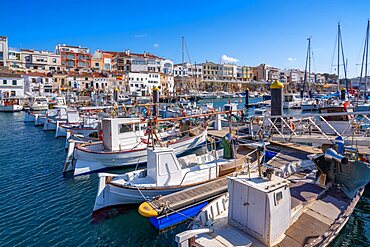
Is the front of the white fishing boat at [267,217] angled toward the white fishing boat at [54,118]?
no

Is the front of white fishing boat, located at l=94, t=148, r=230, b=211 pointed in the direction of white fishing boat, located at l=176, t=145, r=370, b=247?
no

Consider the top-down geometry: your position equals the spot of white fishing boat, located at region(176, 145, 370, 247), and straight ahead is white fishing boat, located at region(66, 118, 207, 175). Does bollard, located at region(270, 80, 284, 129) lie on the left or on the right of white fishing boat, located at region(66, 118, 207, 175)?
right

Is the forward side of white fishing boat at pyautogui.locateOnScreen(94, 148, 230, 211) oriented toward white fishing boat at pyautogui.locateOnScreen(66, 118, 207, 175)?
no

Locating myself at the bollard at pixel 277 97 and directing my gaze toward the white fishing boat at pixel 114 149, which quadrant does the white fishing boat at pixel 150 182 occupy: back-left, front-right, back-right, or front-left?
front-left

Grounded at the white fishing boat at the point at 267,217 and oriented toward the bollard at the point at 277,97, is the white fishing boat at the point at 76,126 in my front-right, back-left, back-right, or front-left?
front-left

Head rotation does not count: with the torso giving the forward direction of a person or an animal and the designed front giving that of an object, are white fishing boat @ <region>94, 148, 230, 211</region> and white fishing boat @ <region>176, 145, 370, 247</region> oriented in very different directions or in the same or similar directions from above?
same or similar directions
